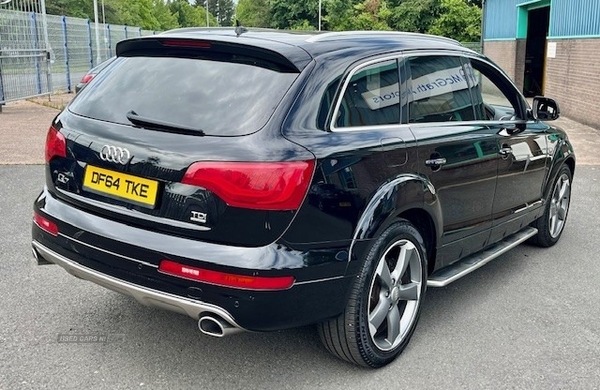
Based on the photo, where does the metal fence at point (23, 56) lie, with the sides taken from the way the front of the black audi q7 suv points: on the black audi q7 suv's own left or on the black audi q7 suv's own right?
on the black audi q7 suv's own left

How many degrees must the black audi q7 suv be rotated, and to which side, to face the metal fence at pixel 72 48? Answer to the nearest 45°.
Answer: approximately 45° to its left

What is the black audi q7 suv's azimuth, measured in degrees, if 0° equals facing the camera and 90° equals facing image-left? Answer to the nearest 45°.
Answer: approximately 225°

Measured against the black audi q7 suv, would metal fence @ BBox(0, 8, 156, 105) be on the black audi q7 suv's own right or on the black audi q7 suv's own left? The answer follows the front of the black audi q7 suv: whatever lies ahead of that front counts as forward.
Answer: on the black audi q7 suv's own left
